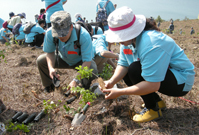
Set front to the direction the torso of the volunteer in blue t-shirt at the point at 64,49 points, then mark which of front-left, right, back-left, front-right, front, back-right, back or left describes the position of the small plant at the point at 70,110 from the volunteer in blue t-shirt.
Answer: front

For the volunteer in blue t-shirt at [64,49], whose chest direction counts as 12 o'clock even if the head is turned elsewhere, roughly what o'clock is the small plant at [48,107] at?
The small plant is roughly at 1 o'clock from the volunteer in blue t-shirt.

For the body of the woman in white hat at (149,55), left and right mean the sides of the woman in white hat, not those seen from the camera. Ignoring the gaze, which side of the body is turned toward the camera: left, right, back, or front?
left

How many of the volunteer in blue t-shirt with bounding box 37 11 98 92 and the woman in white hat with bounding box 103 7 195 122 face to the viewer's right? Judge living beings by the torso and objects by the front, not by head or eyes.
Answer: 0

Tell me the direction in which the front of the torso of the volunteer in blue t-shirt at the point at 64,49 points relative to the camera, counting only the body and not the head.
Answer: toward the camera

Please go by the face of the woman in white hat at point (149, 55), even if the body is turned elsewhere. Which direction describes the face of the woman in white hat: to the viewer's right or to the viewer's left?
to the viewer's left

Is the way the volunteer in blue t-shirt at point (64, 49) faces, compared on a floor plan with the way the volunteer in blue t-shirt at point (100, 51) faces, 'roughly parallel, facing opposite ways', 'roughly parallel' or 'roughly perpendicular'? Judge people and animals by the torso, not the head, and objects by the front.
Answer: roughly perpendicular

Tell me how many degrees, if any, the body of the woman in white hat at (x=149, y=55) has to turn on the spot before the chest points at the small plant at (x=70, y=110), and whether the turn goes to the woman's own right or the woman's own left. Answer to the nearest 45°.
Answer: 0° — they already face it
